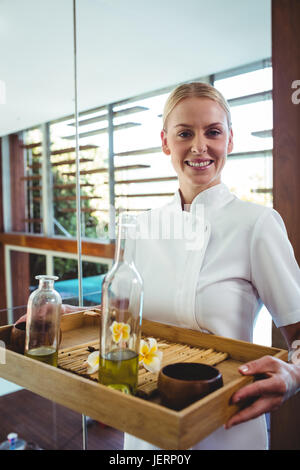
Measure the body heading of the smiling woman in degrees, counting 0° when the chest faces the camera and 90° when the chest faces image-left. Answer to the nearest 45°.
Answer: approximately 45°
